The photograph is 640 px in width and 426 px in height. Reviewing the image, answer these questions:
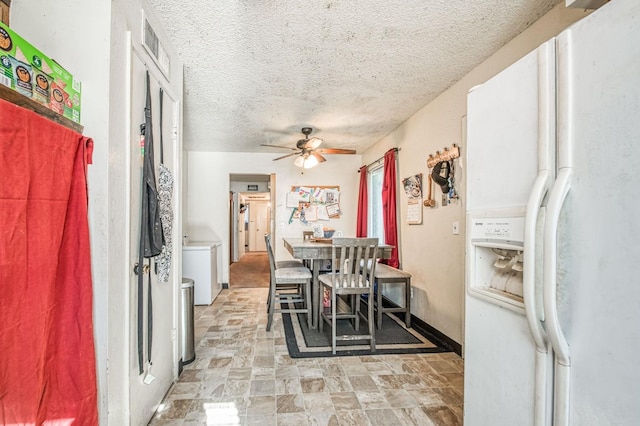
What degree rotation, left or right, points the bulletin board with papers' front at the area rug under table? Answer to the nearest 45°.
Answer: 0° — it already faces it

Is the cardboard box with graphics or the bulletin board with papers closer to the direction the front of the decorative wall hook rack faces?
the cardboard box with graphics

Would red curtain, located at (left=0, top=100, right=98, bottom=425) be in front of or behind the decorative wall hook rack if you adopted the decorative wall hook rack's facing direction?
in front

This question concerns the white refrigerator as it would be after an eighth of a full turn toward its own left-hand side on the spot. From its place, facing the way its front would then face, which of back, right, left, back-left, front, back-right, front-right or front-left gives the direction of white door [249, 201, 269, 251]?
back-right

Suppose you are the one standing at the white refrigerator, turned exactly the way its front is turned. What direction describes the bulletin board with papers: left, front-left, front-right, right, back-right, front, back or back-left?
right

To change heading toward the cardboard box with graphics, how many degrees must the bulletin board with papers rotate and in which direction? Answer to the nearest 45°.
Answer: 0° — it already faces it

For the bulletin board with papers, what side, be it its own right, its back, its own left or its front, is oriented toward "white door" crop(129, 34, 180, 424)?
front

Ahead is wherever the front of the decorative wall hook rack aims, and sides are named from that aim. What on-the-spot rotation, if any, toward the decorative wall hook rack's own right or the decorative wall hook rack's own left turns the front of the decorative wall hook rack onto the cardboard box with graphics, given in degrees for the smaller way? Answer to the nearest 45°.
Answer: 0° — it already faces it

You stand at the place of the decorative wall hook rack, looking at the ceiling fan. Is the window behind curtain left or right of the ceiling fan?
right

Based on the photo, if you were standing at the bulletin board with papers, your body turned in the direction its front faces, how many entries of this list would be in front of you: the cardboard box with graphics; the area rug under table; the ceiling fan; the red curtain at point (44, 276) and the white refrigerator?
5

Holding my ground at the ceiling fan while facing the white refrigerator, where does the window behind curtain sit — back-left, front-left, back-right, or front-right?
back-left

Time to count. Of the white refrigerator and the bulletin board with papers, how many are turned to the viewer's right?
0
